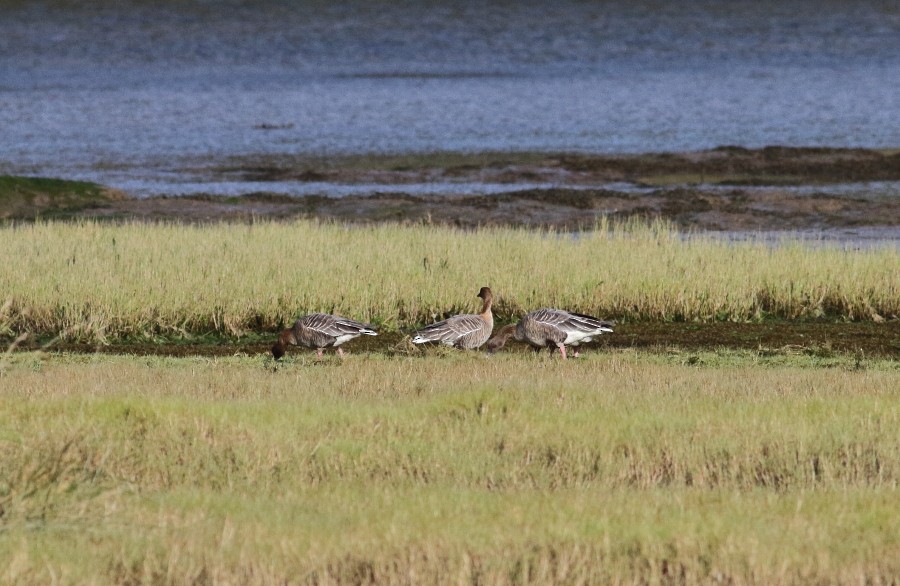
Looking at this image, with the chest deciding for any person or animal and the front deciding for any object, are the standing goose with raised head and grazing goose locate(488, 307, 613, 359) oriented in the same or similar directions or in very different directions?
very different directions

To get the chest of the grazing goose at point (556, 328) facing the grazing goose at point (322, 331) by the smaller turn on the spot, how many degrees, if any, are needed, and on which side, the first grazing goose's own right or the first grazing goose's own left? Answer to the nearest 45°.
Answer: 0° — it already faces it

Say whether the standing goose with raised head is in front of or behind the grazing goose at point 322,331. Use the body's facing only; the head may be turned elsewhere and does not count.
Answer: behind

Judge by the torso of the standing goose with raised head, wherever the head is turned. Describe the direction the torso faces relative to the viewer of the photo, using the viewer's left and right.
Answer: facing to the right of the viewer

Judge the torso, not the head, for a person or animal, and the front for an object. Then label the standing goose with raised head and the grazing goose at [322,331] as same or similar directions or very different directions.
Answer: very different directions

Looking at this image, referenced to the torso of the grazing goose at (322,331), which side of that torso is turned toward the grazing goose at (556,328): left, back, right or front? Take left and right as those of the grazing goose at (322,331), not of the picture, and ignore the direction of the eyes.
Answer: back

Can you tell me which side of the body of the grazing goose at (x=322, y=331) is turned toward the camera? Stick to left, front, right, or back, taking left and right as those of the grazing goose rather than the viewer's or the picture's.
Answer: left

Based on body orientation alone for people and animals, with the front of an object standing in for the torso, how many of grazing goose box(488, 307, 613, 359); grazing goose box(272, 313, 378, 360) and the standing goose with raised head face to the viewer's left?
2

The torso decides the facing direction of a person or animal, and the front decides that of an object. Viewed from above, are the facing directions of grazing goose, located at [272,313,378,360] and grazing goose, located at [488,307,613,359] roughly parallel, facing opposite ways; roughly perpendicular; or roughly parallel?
roughly parallel

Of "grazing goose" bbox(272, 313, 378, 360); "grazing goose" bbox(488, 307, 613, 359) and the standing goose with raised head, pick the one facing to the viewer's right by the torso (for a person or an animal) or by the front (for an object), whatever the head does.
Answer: the standing goose with raised head

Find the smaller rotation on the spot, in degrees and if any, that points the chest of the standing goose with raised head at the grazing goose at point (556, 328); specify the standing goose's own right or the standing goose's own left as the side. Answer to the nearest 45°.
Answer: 0° — it already faces it

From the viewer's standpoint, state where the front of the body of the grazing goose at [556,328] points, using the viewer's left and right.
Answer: facing to the left of the viewer
